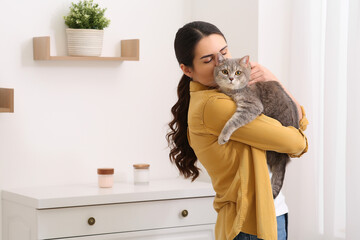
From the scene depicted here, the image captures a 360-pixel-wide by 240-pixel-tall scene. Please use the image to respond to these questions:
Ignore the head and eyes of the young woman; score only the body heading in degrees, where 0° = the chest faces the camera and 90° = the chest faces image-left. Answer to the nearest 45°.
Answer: approximately 270°

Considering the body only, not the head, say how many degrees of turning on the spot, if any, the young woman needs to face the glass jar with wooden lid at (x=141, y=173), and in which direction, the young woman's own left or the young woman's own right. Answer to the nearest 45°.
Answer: approximately 135° to the young woman's own left

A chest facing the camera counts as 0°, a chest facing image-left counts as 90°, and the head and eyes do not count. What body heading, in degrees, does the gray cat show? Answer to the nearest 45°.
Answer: approximately 45°

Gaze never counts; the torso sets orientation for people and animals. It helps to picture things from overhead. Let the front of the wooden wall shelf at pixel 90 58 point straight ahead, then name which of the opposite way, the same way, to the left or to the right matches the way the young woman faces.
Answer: to the left

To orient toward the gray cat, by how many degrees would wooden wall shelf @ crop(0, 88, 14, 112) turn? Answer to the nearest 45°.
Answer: approximately 45° to its left
